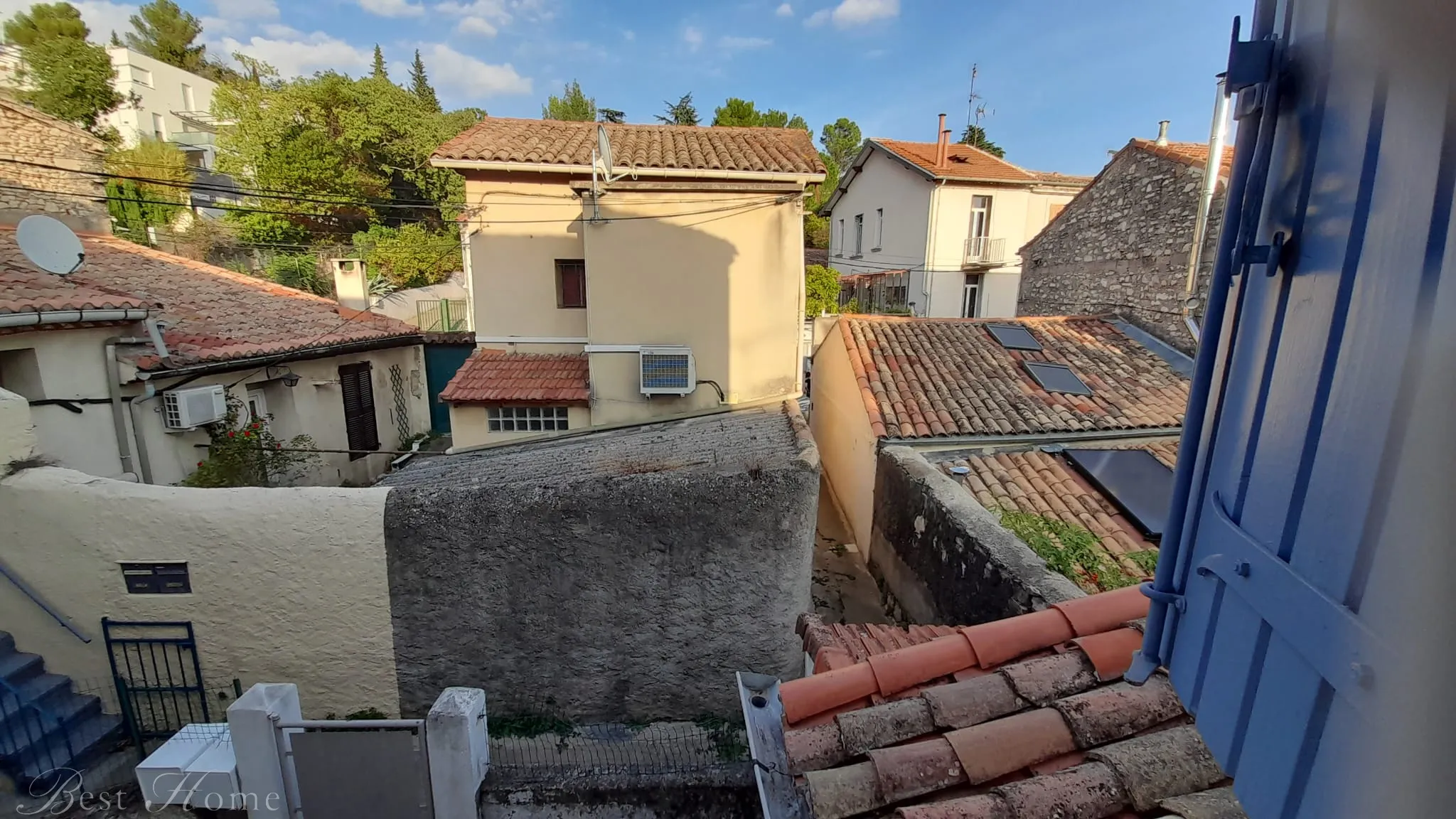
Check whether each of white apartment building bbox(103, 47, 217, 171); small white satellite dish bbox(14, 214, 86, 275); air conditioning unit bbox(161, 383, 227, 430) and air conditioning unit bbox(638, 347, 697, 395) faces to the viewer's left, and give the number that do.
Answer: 0

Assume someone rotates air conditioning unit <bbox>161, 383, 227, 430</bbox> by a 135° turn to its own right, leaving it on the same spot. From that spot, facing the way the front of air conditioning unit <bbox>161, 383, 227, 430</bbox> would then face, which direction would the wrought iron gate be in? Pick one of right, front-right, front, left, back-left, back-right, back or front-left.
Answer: left

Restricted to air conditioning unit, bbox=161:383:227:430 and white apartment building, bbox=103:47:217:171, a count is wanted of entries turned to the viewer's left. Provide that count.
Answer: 0

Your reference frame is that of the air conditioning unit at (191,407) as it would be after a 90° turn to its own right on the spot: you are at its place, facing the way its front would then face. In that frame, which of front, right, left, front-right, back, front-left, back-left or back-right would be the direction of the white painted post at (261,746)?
front-left

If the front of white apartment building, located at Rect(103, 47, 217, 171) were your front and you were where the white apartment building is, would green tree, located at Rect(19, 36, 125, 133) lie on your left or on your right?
on your right

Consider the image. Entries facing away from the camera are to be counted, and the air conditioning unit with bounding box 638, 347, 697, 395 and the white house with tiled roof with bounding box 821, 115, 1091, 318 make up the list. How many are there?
0

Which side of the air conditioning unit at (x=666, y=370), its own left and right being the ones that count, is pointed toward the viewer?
front

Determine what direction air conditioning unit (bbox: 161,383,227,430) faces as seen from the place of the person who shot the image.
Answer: facing the viewer and to the right of the viewer

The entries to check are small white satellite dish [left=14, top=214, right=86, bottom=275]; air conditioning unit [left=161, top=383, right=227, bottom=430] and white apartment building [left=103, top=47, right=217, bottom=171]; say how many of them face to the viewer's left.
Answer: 0

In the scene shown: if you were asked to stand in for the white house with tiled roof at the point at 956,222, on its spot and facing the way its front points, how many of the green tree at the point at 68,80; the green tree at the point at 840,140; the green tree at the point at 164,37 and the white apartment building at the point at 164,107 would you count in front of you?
0

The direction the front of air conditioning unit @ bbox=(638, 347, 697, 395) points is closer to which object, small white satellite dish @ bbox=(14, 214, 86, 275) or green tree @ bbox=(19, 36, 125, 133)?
the small white satellite dish

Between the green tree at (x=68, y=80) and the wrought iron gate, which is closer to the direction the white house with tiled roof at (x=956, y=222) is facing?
the wrought iron gate
